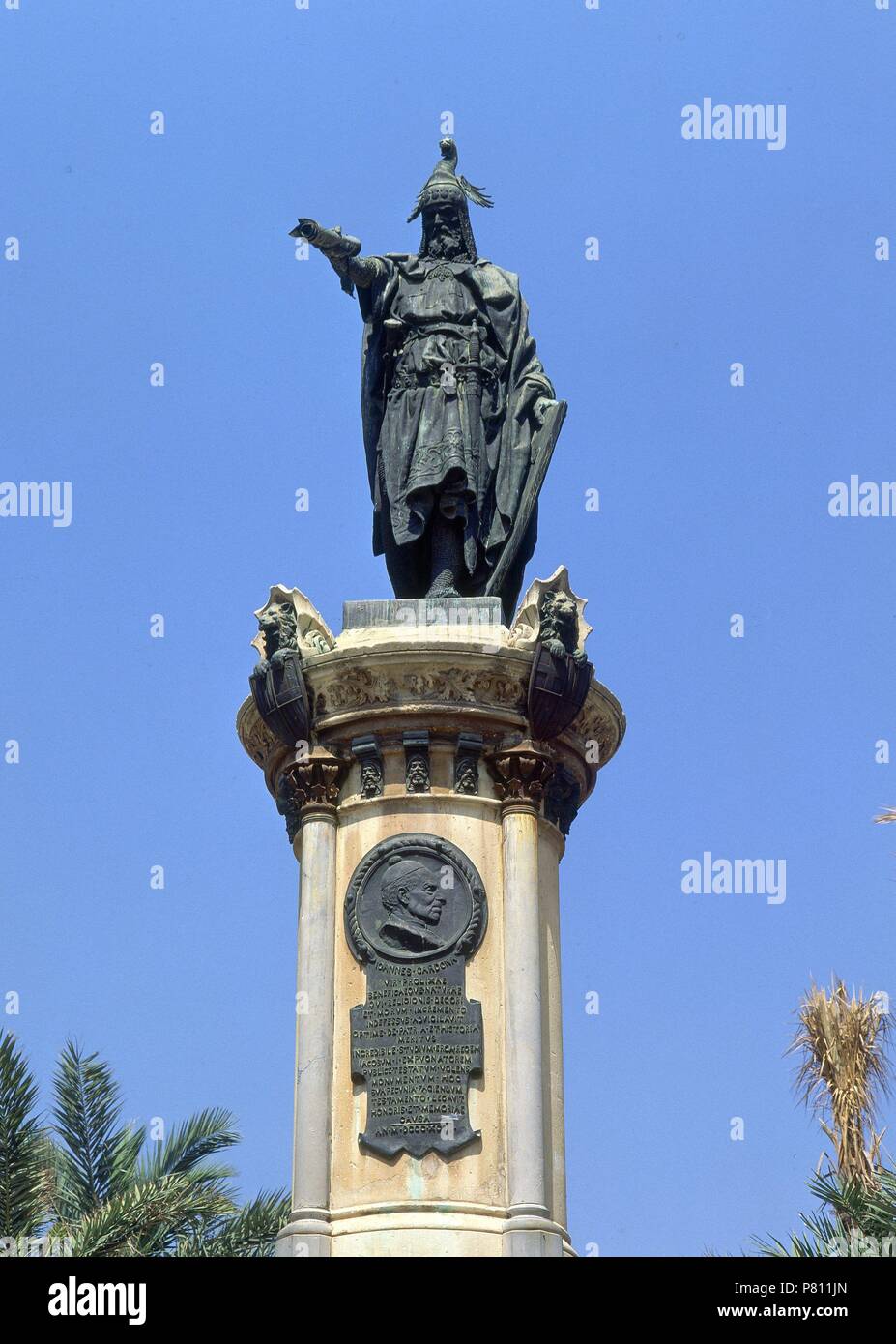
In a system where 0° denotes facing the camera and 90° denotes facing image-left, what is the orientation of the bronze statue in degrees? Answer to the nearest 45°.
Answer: approximately 0°
